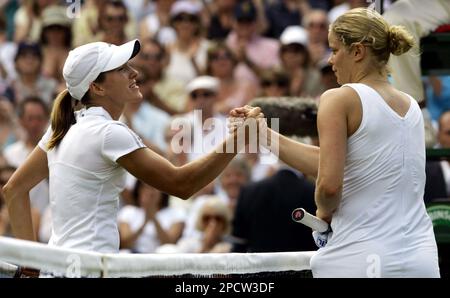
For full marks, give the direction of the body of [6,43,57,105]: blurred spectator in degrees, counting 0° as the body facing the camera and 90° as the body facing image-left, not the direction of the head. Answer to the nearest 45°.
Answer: approximately 0°

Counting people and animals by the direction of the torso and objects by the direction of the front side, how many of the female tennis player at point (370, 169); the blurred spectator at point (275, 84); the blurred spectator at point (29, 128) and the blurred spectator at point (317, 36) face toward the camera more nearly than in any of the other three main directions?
3

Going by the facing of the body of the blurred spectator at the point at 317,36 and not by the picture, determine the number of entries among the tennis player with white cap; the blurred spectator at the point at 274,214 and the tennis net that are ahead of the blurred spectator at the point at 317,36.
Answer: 3

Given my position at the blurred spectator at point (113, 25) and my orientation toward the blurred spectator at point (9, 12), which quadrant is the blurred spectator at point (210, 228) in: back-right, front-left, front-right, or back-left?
back-left

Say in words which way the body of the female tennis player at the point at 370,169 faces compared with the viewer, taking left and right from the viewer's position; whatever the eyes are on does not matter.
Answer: facing away from the viewer and to the left of the viewer

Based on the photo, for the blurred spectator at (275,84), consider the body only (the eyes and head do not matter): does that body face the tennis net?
yes

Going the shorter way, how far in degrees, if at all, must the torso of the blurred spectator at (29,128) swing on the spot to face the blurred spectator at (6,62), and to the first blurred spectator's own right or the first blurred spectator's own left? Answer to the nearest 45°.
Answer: approximately 180°

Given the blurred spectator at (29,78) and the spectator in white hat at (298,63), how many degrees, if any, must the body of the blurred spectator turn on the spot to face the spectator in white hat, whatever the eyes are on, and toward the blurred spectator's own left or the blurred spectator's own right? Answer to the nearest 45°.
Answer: approximately 90° to the blurred spectator's own left
